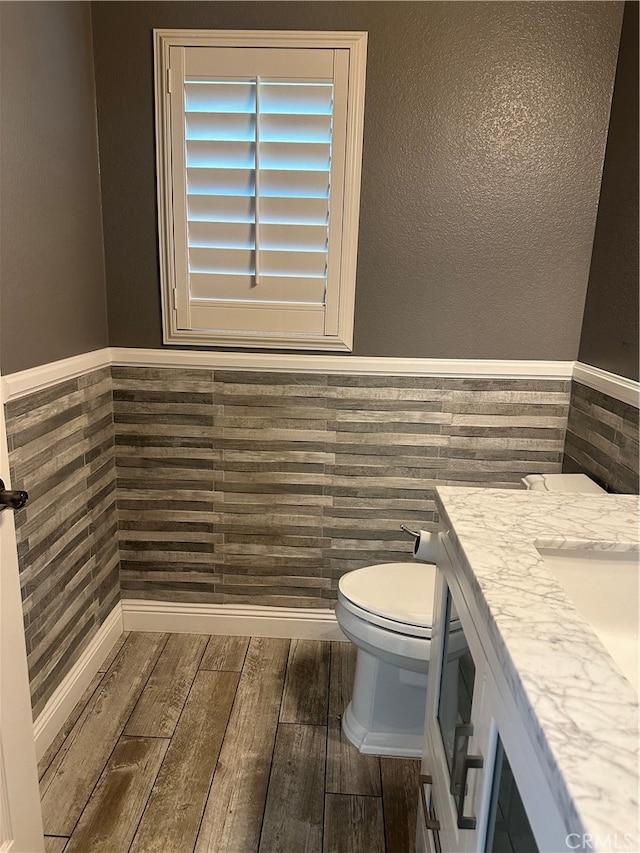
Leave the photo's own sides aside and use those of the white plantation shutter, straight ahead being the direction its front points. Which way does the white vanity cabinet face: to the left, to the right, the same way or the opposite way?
to the right

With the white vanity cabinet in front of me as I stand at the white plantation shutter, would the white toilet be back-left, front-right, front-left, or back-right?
front-left

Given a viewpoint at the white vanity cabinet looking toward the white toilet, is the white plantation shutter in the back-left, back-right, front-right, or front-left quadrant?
front-left

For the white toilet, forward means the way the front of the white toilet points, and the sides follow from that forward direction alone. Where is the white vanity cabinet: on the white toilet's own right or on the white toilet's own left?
on the white toilet's own left

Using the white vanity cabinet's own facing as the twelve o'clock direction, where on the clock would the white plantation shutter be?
The white plantation shutter is roughly at 2 o'clock from the white vanity cabinet.

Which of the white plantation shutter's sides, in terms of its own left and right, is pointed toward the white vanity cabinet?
front

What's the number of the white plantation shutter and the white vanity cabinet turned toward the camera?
1

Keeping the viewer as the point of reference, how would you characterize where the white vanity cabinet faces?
facing to the left of the viewer

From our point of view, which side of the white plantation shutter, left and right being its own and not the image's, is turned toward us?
front
